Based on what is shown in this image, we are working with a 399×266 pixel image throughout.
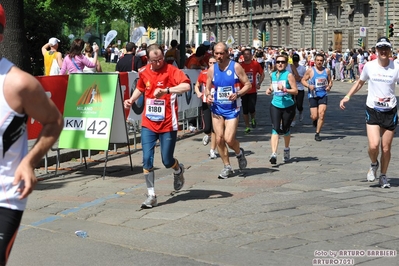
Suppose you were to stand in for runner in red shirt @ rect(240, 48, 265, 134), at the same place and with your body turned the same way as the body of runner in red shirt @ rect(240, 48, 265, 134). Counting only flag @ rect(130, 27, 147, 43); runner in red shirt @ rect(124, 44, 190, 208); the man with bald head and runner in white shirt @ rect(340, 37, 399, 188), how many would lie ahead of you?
3

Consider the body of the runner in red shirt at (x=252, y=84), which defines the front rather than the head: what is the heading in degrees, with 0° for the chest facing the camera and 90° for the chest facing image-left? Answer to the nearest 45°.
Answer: approximately 0°

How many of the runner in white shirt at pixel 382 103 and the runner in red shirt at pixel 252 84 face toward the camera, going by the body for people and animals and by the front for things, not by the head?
2

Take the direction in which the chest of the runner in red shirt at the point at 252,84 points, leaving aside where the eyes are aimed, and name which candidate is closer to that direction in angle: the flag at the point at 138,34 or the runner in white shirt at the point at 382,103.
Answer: the runner in white shirt

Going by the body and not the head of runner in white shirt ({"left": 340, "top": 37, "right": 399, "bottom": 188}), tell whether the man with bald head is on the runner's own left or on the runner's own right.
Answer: on the runner's own right

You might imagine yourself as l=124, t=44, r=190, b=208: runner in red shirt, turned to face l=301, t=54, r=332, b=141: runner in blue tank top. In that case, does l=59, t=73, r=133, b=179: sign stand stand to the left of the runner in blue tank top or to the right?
left

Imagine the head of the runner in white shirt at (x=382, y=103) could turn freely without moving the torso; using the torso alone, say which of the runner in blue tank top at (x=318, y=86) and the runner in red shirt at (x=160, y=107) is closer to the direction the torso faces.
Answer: the runner in red shirt

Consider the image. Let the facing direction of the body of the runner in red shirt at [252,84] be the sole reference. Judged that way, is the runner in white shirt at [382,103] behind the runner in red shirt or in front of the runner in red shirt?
in front

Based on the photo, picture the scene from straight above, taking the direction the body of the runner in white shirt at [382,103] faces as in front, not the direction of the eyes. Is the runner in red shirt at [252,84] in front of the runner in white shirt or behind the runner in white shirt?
behind

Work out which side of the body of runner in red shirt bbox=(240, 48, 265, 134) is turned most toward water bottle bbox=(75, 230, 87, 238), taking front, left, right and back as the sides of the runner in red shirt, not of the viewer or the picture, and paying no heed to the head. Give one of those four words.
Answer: front

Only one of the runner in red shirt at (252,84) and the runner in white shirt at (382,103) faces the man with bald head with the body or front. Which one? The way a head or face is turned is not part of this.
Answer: the runner in red shirt

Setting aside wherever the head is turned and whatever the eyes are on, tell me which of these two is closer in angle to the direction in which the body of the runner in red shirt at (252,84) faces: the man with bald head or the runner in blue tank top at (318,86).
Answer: the man with bald head

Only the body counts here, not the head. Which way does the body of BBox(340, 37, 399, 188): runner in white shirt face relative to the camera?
toward the camera

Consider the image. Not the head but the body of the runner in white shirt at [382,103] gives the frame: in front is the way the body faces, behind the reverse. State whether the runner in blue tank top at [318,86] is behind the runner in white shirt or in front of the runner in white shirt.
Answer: behind

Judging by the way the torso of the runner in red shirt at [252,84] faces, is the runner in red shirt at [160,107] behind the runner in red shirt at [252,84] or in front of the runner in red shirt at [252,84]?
in front
